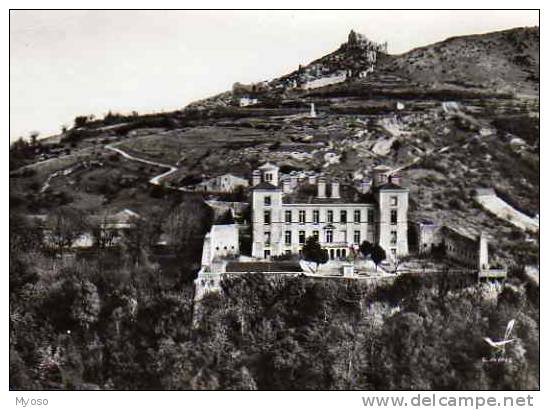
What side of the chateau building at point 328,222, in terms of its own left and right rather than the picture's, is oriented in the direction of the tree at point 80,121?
back

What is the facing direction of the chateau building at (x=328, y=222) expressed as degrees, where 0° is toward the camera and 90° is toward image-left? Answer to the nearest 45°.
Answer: approximately 0°

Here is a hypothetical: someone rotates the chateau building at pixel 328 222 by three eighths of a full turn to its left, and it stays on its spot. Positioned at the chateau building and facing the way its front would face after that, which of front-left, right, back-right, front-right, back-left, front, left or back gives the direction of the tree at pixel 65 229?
back-left

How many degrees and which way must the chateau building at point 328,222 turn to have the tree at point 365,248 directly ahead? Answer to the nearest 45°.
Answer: approximately 90° to its left
